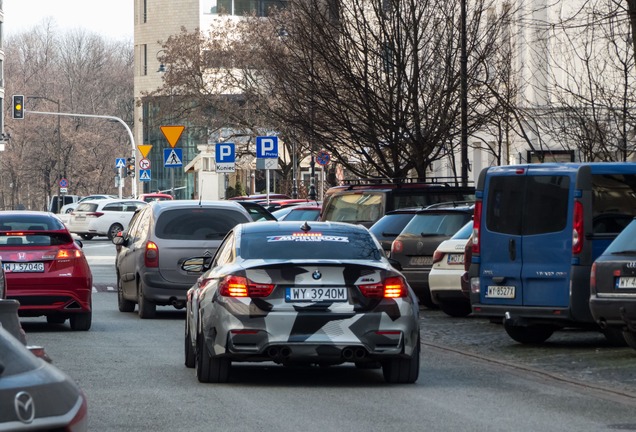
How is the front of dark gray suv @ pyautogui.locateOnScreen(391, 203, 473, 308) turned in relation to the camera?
facing away from the viewer and to the right of the viewer

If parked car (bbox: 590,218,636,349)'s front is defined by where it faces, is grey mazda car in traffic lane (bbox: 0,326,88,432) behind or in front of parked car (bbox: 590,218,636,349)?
behind

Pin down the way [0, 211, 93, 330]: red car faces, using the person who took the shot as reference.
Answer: facing away from the viewer

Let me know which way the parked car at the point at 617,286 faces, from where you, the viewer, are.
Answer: facing away from the viewer and to the right of the viewer

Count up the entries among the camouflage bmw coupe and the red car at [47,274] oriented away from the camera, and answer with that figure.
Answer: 2

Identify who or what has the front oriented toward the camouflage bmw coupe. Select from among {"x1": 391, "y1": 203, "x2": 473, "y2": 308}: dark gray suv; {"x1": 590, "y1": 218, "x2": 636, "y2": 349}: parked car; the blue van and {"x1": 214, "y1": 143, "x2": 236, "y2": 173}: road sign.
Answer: the road sign

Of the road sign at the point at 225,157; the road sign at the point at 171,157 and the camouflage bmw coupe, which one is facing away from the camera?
the camouflage bmw coupe

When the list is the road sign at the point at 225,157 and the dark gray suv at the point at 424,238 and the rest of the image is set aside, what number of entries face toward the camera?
1
